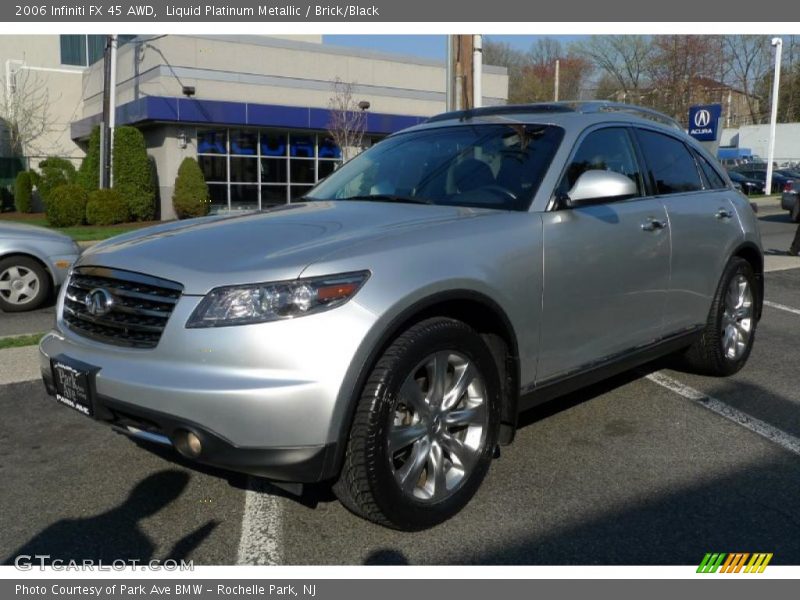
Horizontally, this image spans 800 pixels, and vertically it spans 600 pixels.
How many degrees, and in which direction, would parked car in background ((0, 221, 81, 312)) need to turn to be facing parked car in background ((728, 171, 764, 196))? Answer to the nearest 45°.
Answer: approximately 45° to its left

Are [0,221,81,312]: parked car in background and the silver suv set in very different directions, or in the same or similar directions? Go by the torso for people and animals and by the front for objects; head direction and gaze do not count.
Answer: very different directions

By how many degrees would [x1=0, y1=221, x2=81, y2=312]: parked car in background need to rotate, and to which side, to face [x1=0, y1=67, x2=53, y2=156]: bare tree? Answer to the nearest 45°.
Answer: approximately 90° to its left

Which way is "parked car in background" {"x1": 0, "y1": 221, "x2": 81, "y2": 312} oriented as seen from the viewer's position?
to the viewer's right

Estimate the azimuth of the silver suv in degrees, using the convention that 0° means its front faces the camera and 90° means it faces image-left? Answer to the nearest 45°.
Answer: approximately 45°

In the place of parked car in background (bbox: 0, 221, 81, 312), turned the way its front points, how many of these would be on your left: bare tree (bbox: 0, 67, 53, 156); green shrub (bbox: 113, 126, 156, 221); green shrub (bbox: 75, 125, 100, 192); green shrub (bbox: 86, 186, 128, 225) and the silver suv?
4

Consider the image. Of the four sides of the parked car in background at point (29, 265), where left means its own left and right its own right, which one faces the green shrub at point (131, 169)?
left

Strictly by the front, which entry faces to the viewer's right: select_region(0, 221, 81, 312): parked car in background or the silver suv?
the parked car in background

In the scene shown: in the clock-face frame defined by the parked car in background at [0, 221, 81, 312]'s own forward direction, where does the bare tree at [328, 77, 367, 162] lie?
The bare tree is roughly at 10 o'clock from the parked car in background.

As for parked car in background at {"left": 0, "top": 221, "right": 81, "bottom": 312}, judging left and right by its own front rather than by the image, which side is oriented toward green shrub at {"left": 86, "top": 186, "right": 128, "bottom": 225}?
left

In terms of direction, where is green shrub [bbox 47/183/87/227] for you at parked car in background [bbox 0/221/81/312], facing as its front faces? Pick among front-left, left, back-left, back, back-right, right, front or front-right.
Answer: left

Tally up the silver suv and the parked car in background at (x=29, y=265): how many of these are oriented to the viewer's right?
1

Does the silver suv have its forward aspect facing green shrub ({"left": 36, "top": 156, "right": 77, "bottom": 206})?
no

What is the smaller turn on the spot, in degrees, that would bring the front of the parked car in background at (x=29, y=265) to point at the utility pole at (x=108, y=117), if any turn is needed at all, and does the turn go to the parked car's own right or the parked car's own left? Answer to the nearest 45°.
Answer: approximately 90° to the parked car's own left

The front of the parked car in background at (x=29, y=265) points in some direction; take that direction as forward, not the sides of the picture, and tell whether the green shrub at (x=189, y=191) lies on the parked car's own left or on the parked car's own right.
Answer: on the parked car's own left

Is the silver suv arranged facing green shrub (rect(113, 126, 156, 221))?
no

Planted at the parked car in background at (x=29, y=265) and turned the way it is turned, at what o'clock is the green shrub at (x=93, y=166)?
The green shrub is roughly at 9 o'clock from the parked car in background.
